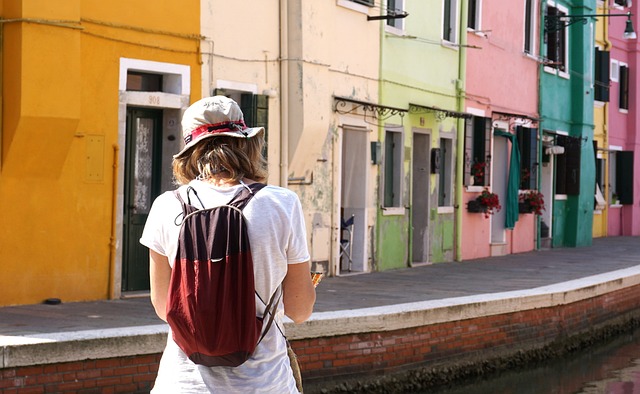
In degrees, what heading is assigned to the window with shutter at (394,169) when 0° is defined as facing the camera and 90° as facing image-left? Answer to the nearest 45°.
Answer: approximately 315°

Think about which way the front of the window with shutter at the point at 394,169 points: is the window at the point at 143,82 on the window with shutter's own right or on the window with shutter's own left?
on the window with shutter's own right

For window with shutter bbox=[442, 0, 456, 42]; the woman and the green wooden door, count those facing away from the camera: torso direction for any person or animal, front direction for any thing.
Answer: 1

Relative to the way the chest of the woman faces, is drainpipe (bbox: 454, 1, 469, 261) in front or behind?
in front

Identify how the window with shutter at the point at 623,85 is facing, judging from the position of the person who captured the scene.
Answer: facing the viewer and to the right of the viewer

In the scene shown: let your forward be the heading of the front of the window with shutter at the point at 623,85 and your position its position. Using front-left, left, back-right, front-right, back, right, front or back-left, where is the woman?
front-right

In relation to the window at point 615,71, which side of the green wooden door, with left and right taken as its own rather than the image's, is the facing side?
left

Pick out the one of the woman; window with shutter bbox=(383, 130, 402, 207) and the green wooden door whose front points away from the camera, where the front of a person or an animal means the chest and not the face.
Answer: the woman

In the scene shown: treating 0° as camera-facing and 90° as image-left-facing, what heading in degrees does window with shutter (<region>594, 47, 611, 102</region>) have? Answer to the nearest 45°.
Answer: approximately 315°

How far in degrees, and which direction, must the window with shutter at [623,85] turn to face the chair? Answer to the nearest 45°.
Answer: approximately 45° to its right

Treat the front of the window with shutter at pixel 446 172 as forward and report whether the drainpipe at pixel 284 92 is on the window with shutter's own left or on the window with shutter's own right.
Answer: on the window with shutter's own right

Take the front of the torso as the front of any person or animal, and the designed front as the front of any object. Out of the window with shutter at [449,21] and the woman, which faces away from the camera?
the woman

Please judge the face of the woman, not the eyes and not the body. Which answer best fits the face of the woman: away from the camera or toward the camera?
away from the camera
